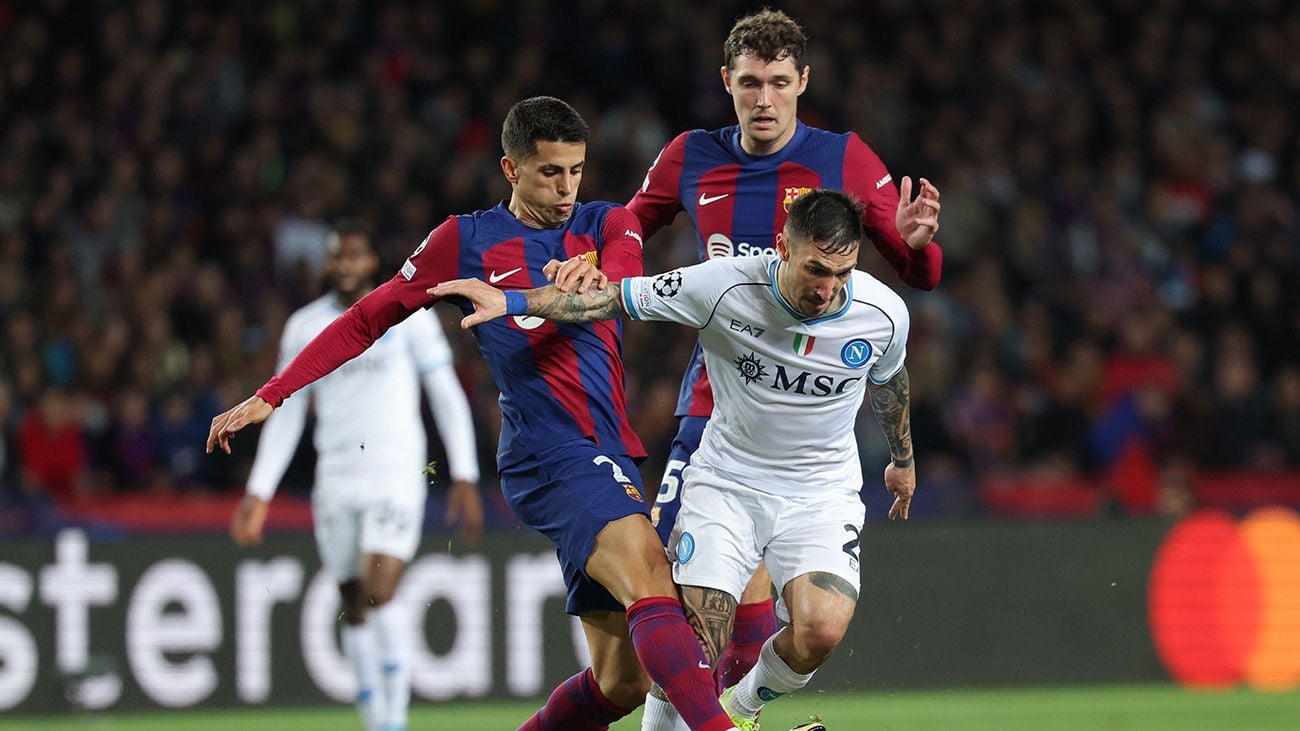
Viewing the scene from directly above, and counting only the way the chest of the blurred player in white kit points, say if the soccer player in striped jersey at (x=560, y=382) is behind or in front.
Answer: in front

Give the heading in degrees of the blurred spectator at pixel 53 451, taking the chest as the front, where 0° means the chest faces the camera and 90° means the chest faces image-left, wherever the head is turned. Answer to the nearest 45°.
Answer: approximately 0°

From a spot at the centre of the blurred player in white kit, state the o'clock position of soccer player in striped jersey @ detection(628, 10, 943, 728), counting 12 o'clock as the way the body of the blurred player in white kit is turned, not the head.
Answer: The soccer player in striped jersey is roughly at 11 o'clock from the blurred player in white kit.

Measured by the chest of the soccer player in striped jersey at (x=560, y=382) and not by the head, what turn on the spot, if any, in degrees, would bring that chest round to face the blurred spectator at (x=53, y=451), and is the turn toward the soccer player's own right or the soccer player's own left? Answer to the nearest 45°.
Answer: approximately 180°

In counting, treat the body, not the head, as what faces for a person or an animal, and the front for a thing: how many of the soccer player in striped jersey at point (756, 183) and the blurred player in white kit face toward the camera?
2

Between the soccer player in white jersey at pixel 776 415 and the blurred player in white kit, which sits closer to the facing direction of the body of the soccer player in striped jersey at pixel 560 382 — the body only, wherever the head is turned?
the soccer player in white jersey

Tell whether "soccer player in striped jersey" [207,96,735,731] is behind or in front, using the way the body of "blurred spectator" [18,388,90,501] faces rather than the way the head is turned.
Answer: in front

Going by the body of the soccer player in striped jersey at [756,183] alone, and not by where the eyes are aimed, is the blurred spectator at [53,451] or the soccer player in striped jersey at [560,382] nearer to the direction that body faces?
the soccer player in striped jersey

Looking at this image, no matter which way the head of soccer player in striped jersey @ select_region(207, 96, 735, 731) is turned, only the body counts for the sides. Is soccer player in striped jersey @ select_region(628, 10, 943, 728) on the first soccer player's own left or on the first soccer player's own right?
on the first soccer player's own left

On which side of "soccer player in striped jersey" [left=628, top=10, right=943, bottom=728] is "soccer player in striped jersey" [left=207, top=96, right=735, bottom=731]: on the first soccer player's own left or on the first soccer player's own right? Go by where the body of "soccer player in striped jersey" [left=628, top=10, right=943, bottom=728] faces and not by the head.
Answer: on the first soccer player's own right

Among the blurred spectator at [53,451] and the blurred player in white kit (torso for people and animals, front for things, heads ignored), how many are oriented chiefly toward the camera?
2
